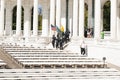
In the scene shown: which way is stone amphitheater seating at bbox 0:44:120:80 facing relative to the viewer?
toward the camera
